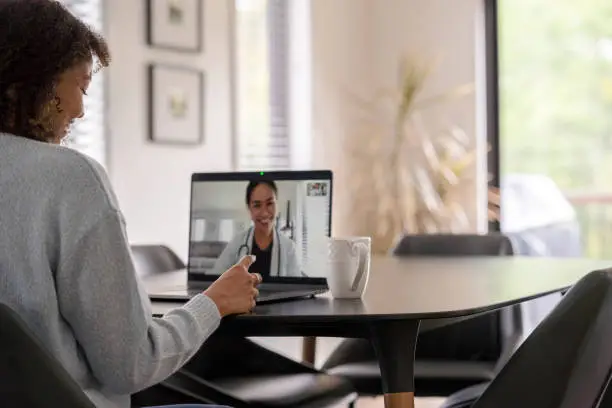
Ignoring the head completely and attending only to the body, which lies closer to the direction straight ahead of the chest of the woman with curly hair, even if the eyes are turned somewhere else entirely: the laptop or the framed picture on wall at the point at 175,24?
the laptop

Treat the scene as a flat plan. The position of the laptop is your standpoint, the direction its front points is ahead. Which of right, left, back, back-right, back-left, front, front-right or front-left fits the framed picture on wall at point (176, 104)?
back-right

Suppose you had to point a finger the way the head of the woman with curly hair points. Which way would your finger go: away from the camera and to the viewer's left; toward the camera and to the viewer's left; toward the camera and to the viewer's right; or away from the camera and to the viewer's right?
away from the camera and to the viewer's right

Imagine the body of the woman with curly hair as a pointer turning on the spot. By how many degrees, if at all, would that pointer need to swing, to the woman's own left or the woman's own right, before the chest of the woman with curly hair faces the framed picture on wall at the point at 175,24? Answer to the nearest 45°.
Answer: approximately 45° to the woman's own left

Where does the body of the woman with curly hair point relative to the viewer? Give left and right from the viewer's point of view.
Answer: facing away from the viewer and to the right of the viewer

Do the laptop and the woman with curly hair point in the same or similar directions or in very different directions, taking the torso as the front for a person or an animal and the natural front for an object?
very different directions

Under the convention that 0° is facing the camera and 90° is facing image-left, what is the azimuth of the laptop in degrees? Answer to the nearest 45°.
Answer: approximately 45°

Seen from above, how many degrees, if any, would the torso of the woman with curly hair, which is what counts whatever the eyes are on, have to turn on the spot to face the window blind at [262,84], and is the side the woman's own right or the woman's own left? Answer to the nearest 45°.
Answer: approximately 45° to the woman's own left
